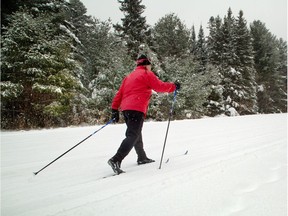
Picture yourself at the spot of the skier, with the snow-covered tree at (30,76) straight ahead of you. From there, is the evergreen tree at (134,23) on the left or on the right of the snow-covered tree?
right

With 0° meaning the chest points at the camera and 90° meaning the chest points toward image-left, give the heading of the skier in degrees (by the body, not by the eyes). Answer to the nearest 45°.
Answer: approximately 225°

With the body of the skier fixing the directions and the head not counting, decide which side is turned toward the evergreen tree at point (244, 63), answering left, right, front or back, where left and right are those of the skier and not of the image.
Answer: front

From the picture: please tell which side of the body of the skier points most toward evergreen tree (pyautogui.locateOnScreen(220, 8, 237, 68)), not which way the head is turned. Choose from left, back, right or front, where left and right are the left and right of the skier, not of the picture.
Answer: front

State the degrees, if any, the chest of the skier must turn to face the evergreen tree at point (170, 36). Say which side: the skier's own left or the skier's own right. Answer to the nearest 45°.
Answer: approximately 45° to the skier's own left

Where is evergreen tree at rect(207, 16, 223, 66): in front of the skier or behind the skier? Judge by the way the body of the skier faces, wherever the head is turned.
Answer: in front

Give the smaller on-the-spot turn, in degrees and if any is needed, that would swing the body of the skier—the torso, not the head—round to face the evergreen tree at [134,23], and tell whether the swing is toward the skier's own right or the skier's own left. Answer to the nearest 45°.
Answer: approximately 45° to the skier's own left

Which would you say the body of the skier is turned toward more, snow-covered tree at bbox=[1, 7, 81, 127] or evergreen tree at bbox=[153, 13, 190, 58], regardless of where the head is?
the evergreen tree

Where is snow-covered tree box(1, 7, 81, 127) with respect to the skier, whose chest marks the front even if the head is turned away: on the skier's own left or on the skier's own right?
on the skier's own left

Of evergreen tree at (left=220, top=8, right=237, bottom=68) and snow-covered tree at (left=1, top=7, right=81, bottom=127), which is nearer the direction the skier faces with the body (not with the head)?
the evergreen tree

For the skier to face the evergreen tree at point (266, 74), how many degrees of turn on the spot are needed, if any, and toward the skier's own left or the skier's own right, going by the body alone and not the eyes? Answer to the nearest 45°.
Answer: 0° — they already face it
